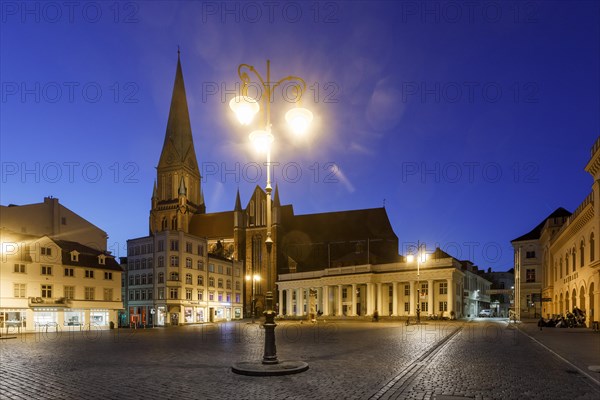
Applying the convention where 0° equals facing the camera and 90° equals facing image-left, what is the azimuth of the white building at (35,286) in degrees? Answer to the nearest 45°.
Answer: approximately 315°
